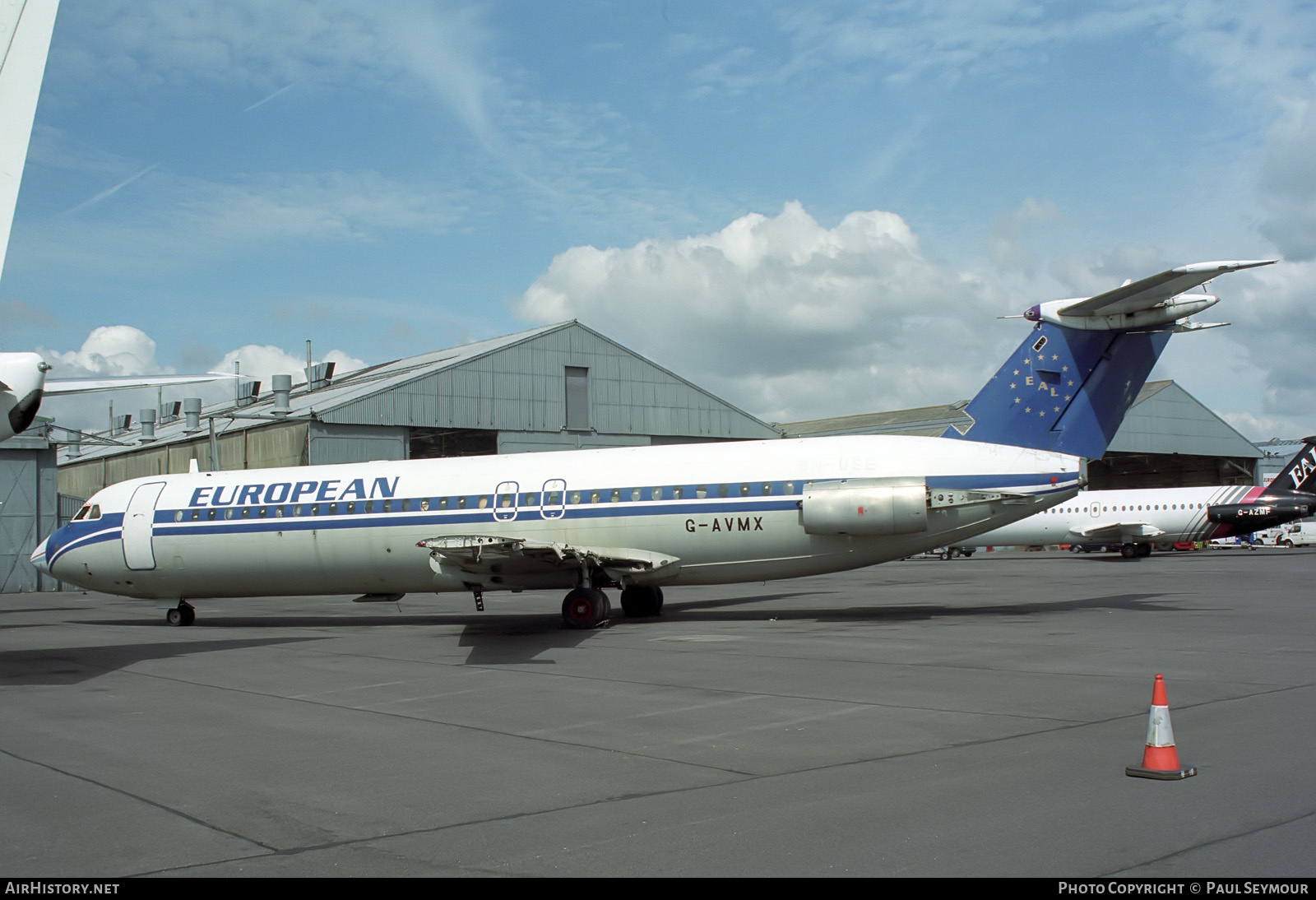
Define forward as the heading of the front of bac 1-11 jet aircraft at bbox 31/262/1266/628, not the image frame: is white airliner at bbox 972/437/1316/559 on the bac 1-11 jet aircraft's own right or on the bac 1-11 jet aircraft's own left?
on the bac 1-11 jet aircraft's own right

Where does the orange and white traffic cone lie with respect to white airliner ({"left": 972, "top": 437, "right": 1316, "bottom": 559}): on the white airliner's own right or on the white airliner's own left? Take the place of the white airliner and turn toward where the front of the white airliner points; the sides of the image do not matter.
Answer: on the white airliner's own left

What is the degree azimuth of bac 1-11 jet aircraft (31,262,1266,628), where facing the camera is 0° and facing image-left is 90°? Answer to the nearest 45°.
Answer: approximately 90°

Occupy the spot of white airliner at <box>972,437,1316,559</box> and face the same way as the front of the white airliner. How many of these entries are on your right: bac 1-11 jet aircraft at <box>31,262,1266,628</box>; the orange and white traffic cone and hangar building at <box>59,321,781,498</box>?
0

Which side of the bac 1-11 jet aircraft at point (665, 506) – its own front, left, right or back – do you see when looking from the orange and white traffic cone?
left

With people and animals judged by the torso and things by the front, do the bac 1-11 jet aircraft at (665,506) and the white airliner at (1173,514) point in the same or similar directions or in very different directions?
same or similar directions

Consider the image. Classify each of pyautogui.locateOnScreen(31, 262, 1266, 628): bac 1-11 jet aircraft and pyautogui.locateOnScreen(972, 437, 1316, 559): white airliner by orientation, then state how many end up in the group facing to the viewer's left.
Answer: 2

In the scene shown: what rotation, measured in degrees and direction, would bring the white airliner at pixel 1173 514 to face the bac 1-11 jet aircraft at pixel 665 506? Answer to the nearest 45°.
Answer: approximately 90° to its left

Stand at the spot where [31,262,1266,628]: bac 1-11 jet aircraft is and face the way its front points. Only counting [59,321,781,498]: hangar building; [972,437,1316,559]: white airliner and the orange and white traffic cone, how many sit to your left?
1

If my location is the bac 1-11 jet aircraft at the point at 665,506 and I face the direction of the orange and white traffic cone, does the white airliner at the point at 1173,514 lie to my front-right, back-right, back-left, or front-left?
back-left

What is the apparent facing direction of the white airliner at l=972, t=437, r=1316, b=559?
to the viewer's left

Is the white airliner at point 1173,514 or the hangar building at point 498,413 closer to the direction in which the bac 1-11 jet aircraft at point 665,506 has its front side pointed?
the hangar building
